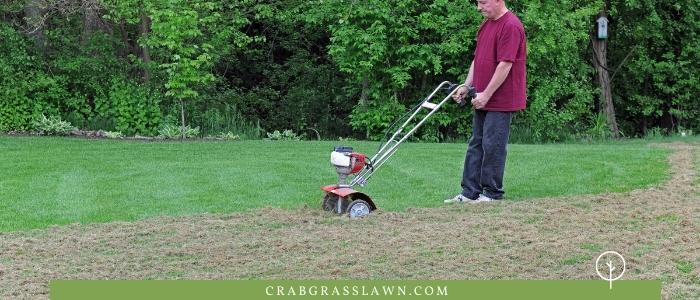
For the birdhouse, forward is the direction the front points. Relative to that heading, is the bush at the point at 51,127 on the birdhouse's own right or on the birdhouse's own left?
on the birdhouse's own right

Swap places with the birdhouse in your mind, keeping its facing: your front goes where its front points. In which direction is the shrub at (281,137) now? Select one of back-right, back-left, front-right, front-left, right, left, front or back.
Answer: front-right

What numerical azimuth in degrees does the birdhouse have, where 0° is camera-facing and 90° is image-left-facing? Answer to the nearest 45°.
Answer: approximately 0°

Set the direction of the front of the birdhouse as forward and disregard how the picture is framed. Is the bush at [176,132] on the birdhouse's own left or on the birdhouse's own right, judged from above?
on the birdhouse's own right

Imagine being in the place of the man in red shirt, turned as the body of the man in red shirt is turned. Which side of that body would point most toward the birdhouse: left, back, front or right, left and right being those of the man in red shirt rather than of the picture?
right

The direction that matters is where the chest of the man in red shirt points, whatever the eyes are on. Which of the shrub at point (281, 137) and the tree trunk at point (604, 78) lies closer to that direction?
the shrub

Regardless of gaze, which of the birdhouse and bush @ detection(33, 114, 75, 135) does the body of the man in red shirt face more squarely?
the bush

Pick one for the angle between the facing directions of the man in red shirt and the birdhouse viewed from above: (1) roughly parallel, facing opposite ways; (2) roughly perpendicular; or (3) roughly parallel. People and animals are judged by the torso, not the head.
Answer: roughly perpendicular

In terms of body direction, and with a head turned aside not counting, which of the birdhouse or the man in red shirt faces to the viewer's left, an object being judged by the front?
the man in red shirt

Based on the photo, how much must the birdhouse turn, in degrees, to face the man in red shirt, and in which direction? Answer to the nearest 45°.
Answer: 0° — it already faces them

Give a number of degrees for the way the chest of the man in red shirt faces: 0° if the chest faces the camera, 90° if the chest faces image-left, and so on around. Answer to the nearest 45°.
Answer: approximately 90°

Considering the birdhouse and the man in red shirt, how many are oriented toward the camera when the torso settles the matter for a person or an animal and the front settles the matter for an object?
1
